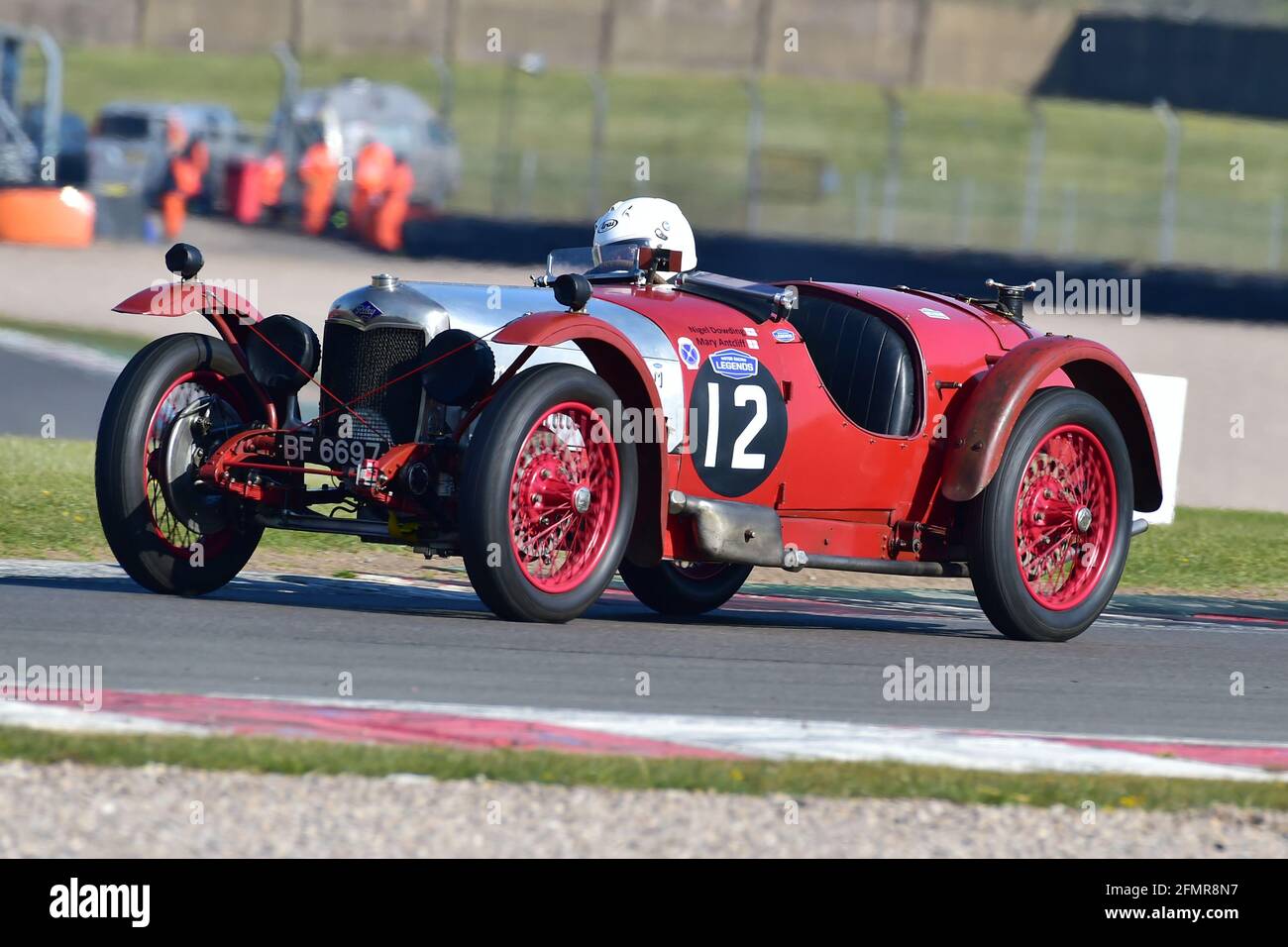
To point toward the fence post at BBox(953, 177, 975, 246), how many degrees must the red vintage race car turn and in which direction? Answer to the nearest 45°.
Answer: approximately 135° to its right

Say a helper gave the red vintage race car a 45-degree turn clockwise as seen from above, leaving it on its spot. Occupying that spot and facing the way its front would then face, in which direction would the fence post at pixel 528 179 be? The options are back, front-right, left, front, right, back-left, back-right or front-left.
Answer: right

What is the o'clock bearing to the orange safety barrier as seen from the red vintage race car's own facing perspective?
The orange safety barrier is roughly at 4 o'clock from the red vintage race car.

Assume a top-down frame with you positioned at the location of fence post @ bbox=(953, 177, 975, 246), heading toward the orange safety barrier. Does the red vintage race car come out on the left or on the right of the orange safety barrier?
left

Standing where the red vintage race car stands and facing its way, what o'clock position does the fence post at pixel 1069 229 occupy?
The fence post is roughly at 5 o'clock from the red vintage race car.

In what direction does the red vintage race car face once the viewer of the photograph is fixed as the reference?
facing the viewer and to the left of the viewer

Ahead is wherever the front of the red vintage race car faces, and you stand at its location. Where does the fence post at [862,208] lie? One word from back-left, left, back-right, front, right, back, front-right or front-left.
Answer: back-right
